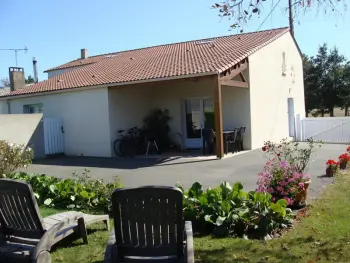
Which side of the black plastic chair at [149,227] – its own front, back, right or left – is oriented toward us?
back

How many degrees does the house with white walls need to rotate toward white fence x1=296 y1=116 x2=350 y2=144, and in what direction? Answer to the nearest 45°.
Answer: approximately 135° to its left

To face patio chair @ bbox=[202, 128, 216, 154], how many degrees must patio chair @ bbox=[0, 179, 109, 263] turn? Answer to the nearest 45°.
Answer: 0° — it already faces it

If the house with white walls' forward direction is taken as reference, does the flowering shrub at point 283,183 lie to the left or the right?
on its left

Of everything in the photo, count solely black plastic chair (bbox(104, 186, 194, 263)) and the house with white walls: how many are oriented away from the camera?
1

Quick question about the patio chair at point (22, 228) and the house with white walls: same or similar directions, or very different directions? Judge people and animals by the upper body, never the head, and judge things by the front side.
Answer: very different directions

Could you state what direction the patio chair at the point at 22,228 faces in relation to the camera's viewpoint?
facing away from the viewer and to the right of the viewer

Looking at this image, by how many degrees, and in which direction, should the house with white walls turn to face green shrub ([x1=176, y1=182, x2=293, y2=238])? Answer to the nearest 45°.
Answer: approximately 45° to its left

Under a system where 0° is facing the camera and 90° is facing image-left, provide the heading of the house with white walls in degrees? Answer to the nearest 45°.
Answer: approximately 45°

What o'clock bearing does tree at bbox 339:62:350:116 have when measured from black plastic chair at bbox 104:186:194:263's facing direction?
The tree is roughly at 1 o'clock from the black plastic chair.

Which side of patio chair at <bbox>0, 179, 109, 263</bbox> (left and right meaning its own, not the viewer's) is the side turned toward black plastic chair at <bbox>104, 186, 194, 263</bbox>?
right
